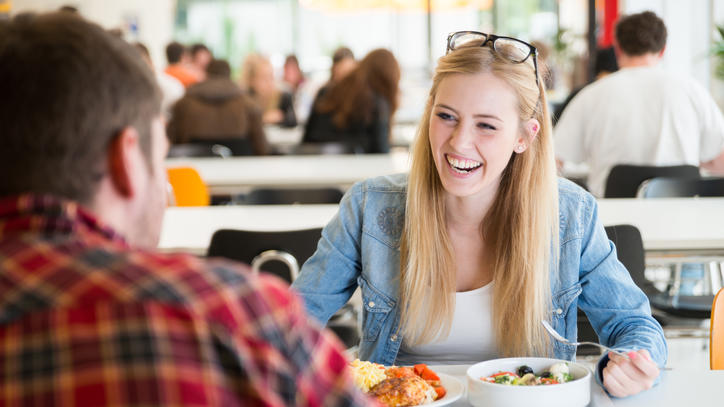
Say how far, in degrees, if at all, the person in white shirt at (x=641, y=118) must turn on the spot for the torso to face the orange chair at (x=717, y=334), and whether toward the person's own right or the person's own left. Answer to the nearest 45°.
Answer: approximately 180°

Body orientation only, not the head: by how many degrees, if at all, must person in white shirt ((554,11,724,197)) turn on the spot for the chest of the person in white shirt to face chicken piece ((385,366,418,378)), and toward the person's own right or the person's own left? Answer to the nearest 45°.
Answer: approximately 180°

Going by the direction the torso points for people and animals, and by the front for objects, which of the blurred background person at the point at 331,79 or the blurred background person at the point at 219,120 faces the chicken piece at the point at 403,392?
the blurred background person at the point at 331,79

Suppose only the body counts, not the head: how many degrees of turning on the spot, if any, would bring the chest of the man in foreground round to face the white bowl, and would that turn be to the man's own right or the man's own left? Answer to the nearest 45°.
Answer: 0° — they already face it

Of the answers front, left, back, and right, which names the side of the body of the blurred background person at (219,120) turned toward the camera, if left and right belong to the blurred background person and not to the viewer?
back

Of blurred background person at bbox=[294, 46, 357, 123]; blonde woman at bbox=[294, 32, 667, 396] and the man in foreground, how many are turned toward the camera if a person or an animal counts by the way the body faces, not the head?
2

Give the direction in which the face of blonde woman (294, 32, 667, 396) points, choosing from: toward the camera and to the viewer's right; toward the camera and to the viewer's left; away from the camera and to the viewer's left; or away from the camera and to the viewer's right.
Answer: toward the camera and to the viewer's left

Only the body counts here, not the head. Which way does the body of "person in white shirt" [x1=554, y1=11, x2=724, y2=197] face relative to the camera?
away from the camera

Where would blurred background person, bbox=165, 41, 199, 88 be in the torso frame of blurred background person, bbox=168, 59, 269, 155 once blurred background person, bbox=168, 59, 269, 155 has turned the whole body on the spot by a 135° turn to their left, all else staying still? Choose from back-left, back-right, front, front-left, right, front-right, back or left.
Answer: back-right

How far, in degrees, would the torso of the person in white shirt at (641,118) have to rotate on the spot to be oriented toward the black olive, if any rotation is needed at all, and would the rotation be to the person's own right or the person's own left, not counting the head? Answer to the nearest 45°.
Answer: approximately 180°

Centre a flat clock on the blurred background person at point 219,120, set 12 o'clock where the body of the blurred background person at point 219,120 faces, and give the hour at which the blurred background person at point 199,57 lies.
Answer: the blurred background person at point 199,57 is roughly at 12 o'clock from the blurred background person at point 219,120.

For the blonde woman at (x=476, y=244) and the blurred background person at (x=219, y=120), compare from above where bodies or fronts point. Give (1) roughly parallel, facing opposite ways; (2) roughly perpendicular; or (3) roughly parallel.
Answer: roughly parallel, facing opposite ways

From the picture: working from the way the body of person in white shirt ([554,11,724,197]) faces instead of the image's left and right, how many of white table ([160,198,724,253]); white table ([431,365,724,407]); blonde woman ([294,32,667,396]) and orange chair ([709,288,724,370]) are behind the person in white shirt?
4

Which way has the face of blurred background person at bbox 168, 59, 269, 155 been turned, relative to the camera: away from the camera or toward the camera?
away from the camera

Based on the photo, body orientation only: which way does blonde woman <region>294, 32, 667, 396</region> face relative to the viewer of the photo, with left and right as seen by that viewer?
facing the viewer
